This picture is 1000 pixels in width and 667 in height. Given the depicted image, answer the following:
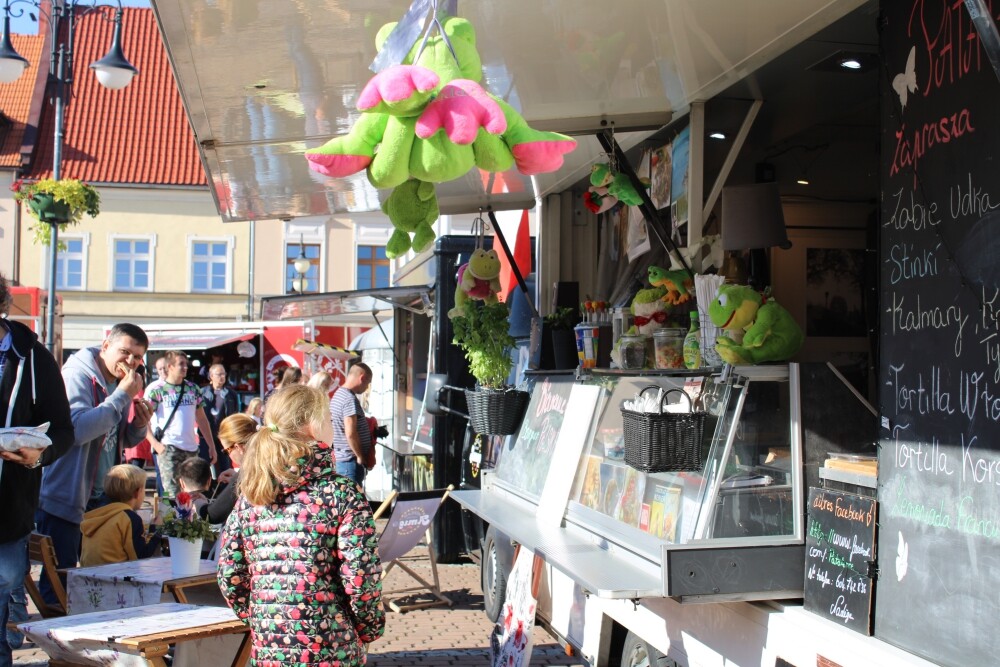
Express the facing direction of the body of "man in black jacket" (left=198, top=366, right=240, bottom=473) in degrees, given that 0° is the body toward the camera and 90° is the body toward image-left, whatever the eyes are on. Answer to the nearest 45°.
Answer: approximately 0°

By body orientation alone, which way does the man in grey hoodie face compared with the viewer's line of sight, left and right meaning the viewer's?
facing the viewer and to the right of the viewer

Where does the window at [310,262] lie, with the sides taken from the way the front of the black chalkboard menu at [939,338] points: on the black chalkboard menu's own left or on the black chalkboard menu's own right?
on the black chalkboard menu's own right

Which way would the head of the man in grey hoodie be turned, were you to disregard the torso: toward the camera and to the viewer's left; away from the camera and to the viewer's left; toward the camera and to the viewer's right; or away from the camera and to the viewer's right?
toward the camera and to the viewer's right

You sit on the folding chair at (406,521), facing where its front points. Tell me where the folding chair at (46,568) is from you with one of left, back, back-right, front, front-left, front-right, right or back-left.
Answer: front

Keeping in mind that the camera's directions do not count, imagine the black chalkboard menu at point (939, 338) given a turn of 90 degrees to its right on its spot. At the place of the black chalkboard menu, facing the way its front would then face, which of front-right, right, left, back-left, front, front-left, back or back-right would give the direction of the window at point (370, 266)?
front

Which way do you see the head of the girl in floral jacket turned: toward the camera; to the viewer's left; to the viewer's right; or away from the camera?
away from the camera

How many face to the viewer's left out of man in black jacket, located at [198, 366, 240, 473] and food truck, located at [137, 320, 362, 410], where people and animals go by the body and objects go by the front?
0

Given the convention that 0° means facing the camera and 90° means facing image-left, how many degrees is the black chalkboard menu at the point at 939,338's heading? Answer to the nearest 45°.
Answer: approximately 45°

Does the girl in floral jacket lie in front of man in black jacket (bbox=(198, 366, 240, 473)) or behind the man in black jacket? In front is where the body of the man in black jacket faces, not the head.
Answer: in front

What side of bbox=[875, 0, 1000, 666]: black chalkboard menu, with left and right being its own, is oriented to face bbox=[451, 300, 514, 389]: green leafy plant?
right

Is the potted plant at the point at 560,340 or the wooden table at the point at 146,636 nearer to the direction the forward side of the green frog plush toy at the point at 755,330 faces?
the wooden table

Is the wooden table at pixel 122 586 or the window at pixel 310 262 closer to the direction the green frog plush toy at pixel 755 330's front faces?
the wooden table

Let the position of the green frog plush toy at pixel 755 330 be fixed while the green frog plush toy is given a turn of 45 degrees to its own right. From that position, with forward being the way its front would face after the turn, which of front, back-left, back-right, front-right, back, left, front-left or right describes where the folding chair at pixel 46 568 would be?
front-left
